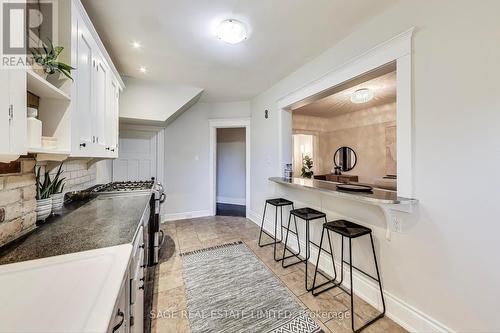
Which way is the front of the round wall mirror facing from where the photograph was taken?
facing the viewer

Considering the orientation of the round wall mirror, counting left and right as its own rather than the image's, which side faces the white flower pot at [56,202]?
front

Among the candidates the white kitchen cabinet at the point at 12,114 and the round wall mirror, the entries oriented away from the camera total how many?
0

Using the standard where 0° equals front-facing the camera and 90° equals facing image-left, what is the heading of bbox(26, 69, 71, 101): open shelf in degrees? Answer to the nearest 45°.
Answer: approximately 315°

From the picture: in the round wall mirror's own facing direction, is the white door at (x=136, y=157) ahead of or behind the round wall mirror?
ahead

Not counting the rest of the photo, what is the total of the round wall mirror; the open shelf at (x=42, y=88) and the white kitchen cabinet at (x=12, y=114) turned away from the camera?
0

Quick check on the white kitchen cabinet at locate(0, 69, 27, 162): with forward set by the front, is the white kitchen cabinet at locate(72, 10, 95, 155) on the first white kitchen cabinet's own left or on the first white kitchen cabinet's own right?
on the first white kitchen cabinet's own left

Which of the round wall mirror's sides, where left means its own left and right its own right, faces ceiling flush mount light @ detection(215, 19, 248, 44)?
front

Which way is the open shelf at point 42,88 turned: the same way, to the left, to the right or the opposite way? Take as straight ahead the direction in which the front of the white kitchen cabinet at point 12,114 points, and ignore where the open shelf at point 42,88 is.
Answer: the same way

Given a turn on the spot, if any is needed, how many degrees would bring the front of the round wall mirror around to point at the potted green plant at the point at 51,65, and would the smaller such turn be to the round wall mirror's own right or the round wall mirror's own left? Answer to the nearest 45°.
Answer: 0° — it already faces it
